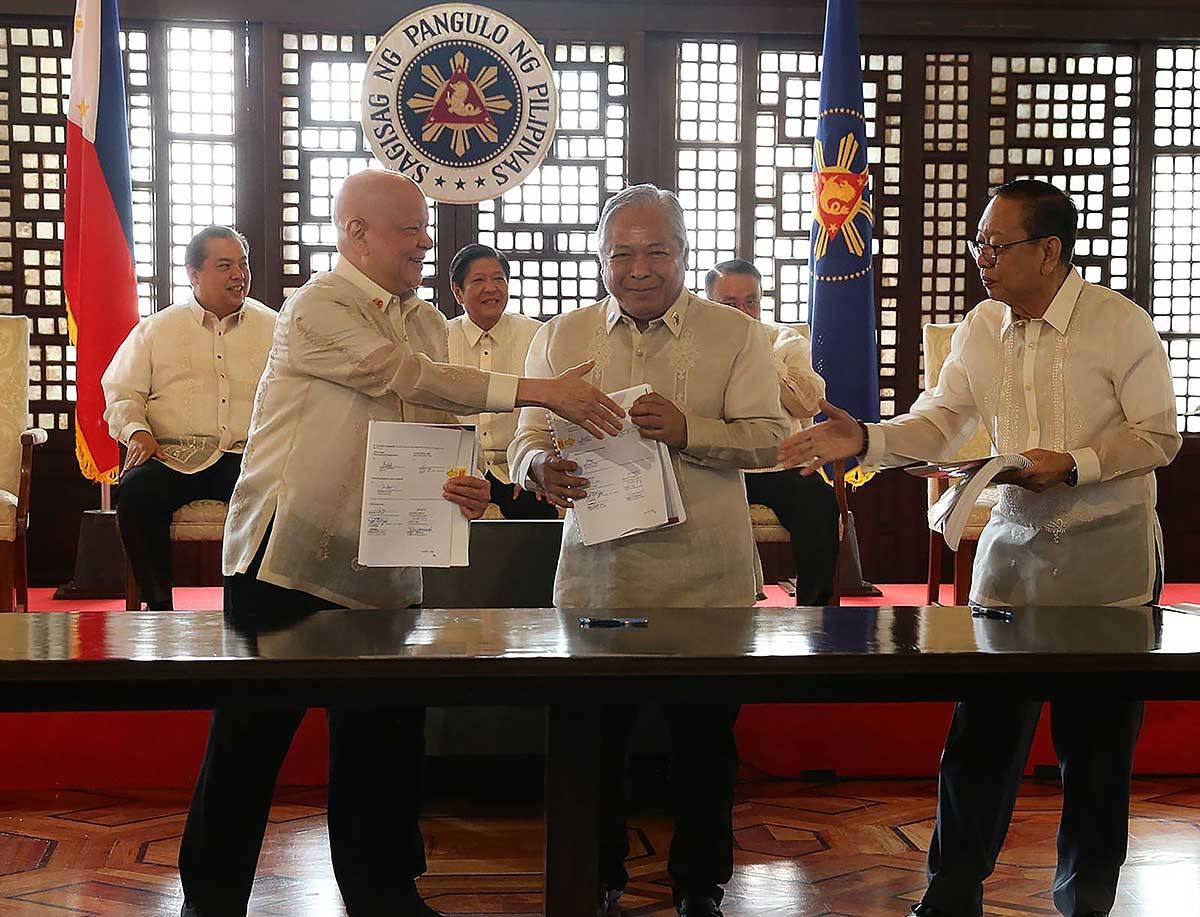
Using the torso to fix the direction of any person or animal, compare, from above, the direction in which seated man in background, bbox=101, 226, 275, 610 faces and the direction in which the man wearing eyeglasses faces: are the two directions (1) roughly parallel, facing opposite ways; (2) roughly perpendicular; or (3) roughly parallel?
roughly perpendicular

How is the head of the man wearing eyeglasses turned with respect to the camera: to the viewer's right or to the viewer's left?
to the viewer's left

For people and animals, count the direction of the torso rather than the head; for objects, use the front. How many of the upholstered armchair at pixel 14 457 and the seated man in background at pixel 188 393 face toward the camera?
2

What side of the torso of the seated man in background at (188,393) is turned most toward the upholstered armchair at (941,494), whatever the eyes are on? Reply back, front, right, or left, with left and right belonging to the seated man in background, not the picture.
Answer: left

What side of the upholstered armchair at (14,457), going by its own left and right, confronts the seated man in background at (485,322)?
left

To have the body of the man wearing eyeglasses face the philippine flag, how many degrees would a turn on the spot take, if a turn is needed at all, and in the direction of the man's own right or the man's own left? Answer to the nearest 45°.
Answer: approximately 90° to the man's own right

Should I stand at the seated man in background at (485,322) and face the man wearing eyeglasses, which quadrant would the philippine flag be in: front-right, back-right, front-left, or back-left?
back-right
